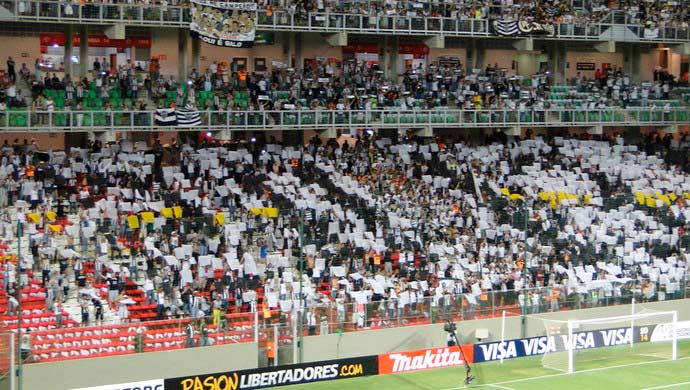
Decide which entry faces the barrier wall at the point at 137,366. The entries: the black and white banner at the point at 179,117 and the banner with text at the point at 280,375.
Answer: the black and white banner

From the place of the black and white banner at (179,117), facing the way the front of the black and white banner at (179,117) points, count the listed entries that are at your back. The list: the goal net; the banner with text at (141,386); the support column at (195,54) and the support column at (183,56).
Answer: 2

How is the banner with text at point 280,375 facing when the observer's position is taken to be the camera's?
facing the viewer and to the right of the viewer

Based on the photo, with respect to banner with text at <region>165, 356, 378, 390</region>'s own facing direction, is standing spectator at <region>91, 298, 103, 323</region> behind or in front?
behind

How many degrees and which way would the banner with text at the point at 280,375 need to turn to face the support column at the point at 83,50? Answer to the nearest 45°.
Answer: approximately 180°

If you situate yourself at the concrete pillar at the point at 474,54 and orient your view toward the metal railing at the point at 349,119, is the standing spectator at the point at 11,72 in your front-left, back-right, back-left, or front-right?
front-right

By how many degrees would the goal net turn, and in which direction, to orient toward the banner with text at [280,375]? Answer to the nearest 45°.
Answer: approximately 90° to its right

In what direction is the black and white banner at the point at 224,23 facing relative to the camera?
toward the camera

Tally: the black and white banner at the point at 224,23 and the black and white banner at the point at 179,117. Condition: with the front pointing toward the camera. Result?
2

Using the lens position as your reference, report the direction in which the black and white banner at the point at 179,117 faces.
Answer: facing the viewer

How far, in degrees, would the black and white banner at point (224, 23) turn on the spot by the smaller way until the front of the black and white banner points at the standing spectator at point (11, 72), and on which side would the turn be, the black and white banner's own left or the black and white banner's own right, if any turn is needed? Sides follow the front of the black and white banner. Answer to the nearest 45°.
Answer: approximately 90° to the black and white banner's own right

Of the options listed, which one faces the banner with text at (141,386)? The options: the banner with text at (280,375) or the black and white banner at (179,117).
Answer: the black and white banner
